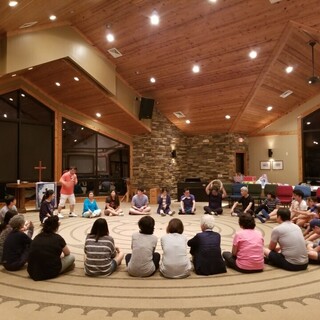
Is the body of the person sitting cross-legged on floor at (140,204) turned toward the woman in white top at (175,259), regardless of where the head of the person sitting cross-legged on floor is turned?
yes

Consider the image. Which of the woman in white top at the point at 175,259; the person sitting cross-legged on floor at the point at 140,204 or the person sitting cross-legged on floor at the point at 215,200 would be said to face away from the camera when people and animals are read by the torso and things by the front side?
the woman in white top

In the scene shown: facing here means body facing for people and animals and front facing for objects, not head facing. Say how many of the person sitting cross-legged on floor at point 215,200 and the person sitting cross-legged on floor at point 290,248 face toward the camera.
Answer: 1

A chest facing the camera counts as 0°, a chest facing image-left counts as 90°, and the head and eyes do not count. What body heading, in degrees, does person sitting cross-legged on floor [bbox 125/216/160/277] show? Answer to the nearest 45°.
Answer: approximately 180°

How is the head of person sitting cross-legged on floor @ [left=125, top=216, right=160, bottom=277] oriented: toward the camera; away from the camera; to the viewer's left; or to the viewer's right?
away from the camera

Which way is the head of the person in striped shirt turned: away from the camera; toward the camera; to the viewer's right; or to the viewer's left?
away from the camera

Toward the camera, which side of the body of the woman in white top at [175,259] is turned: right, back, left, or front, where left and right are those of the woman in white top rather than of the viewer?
back

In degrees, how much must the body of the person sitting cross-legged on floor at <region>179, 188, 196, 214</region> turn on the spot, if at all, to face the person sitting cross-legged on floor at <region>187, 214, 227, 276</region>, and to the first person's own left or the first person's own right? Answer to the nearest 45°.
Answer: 0° — they already face them

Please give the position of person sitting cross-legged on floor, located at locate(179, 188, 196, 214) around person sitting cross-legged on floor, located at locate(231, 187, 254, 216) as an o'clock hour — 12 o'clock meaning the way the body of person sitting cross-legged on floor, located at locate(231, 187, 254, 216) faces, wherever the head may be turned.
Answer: person sitting cross-legged on floor, located at locate(179, 188, 196, 214) is roughly at 2 o'clock from person sitting cross-legged on floor, located at locate(231, 187, 254, 216).

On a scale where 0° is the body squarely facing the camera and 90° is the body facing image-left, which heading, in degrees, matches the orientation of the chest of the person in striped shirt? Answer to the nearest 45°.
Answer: approximately 225°

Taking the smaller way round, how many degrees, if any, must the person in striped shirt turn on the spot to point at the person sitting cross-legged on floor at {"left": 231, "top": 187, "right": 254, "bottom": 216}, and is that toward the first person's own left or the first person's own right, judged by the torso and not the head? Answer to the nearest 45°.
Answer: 0° — they already face them

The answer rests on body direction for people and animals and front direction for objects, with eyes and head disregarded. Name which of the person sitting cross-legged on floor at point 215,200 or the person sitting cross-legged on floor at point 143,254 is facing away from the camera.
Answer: the person sitting cross-legged on floor at point 143,254

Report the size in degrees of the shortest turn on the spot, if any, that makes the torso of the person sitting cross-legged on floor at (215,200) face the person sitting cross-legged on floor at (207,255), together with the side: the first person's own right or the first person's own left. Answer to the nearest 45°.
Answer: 0° — they already face them
